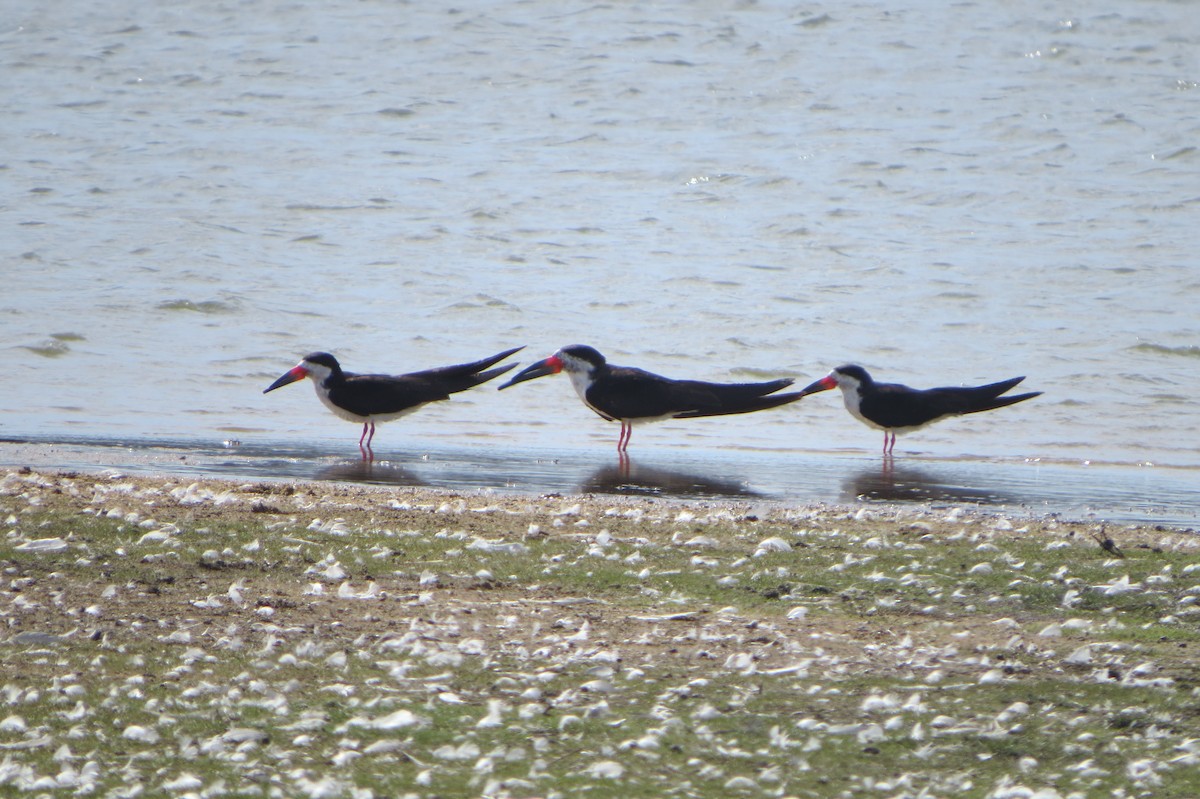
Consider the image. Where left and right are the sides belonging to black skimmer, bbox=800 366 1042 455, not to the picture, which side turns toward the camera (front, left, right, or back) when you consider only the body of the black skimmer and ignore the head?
left

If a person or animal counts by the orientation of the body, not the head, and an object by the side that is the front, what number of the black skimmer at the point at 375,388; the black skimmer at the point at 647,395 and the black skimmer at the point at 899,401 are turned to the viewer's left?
3

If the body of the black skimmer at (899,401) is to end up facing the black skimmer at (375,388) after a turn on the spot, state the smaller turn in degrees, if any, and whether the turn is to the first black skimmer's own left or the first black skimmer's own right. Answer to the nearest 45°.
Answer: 0° — it already faces it

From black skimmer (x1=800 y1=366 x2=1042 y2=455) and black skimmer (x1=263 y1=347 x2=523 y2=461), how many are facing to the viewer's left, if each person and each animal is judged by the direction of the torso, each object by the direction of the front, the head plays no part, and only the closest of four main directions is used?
2

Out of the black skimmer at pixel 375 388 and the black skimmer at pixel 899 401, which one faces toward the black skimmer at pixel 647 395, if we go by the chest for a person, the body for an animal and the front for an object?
the black skimmer at pixel 899 401

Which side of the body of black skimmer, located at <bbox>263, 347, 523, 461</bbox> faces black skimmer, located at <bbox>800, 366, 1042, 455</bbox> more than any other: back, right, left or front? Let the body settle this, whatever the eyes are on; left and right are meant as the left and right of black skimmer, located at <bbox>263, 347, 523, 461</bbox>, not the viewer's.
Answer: back

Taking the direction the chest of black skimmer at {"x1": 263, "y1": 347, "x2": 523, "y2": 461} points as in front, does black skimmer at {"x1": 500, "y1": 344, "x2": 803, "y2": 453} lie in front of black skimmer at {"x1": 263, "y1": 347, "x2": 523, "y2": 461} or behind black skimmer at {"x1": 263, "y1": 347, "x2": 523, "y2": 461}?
behind

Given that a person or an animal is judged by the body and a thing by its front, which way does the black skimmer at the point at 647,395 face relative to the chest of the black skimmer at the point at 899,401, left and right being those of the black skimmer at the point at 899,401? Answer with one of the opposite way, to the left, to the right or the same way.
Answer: the same way

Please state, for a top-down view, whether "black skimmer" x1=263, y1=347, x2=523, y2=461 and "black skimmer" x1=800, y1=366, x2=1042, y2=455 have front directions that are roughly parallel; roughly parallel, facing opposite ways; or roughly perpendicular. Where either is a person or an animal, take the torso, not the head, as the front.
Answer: roughly parallel

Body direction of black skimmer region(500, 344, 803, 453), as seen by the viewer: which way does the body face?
to the viewer's left

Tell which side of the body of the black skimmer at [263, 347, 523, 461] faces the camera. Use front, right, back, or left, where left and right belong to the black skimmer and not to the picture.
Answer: left

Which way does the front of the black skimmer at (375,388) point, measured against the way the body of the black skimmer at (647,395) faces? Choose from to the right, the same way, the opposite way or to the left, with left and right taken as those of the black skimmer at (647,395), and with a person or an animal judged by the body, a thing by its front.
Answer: the same way

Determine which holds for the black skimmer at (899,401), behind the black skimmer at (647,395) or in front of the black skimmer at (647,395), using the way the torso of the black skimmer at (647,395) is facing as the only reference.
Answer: behind

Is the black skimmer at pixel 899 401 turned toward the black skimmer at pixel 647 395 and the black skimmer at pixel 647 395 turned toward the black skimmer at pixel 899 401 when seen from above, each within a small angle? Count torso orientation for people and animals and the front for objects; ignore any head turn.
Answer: no

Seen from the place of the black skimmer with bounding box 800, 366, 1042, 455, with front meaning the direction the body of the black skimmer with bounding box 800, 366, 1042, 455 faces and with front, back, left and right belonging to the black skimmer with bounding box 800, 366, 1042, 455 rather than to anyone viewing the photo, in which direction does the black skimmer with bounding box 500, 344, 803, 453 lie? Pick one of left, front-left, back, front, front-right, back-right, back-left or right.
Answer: front

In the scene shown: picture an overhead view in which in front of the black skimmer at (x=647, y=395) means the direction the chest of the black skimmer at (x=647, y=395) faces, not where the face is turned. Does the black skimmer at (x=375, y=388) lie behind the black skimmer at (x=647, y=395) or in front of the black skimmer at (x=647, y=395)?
in front
